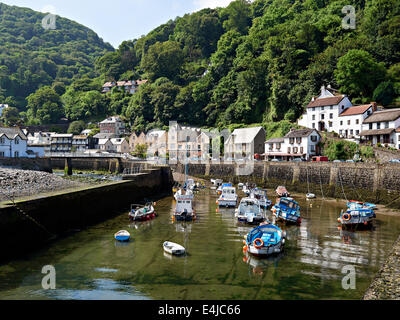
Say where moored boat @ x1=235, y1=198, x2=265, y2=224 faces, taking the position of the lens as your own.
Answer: facing away from the viewer

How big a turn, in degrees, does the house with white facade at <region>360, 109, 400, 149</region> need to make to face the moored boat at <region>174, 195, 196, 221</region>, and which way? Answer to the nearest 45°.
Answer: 0° — it already faces it

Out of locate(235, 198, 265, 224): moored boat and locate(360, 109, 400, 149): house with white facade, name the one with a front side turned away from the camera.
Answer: the moored boat
